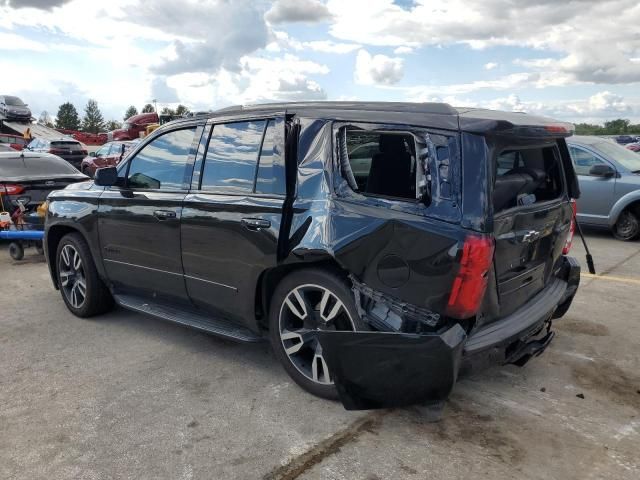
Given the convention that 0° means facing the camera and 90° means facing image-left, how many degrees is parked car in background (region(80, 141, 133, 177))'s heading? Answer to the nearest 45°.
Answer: approximately 45°

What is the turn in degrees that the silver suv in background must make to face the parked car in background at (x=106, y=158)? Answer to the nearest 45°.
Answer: approximately 135° to its right

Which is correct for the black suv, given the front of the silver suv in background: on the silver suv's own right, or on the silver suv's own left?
on the silver suv's own right

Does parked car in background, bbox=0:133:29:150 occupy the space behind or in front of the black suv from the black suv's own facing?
in front
